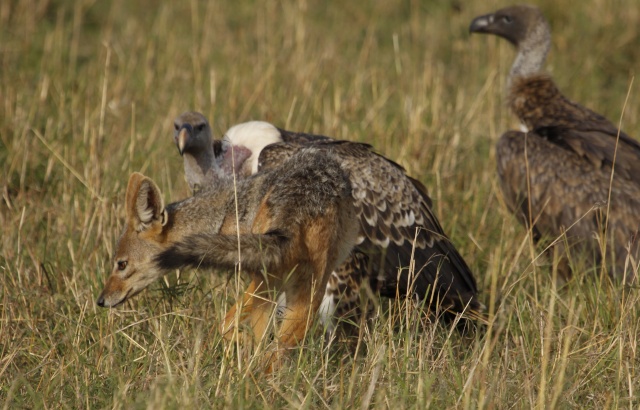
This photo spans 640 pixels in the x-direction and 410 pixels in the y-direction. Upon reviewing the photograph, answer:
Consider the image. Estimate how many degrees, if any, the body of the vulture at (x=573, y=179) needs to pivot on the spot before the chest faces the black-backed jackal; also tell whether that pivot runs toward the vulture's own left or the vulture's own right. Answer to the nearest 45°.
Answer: approximately 45° to the vulture's own left

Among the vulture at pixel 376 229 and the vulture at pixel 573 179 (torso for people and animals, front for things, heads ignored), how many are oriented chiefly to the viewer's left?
2

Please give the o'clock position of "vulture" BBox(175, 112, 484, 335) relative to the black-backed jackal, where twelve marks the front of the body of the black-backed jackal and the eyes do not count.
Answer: The vulture is roughly at 4 o'clock from the black-backed jackal.

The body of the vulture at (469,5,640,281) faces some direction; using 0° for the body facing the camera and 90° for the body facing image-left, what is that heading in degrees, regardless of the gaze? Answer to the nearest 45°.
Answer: approximately 90°

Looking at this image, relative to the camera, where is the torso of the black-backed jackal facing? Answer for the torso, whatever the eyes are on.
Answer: to the viewer's left

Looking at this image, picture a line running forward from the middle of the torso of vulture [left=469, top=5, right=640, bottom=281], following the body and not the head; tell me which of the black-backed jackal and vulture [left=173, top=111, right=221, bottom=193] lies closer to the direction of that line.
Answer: the vulture

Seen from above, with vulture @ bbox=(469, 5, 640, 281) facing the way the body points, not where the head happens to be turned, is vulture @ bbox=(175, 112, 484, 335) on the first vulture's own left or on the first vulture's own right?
on the first vulture's own left

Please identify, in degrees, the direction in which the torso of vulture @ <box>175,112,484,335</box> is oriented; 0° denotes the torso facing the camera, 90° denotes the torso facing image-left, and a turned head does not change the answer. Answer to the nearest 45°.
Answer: approximately 90°

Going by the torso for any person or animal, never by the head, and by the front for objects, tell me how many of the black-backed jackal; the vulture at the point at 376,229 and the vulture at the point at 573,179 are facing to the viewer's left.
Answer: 3
